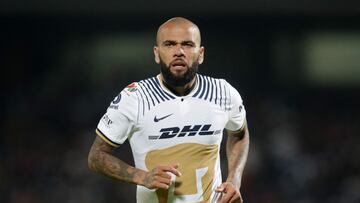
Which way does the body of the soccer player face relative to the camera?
toward the camera
